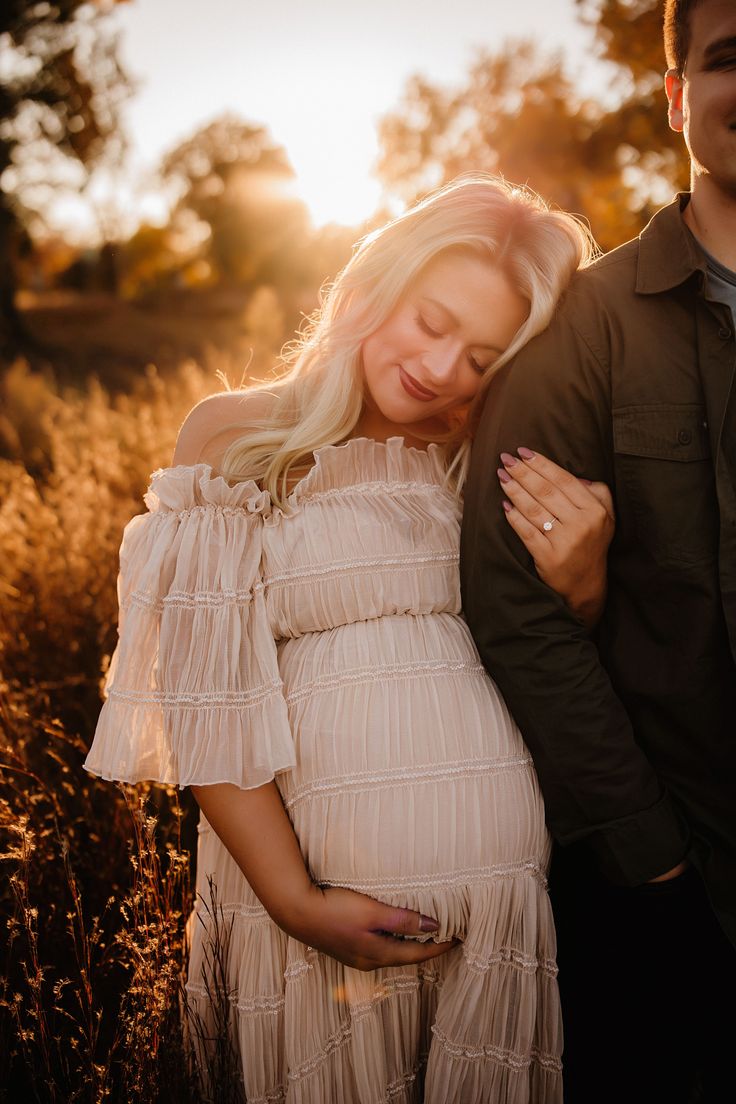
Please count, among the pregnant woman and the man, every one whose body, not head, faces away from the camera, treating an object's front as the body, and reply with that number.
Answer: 0

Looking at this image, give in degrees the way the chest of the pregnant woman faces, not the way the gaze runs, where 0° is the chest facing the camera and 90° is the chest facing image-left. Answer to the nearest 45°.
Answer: approximately 315°

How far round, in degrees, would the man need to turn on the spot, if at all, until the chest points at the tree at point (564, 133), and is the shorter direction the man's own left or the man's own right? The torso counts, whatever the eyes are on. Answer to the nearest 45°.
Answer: approximately 180°

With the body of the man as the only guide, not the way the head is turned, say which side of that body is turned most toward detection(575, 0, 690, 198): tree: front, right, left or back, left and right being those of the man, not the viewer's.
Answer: back
